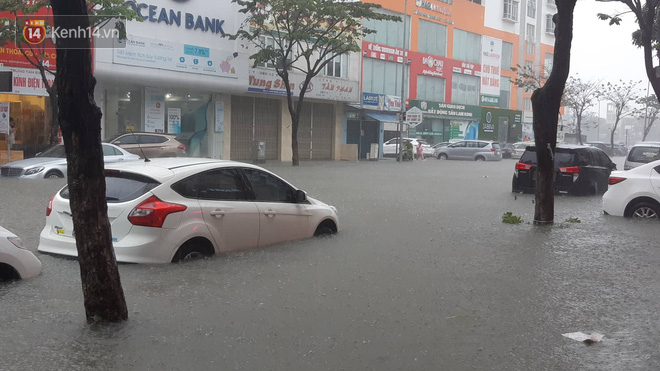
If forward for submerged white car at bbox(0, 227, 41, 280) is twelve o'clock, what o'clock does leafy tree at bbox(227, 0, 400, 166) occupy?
The leafy tree is roughly at 10 o'clock from the submerged white car.

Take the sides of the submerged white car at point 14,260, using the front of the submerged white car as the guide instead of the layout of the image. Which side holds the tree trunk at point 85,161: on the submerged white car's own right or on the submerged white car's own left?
on the submerged white car's own right

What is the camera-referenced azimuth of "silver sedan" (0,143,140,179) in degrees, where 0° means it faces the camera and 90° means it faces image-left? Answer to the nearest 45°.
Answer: approximately 45°

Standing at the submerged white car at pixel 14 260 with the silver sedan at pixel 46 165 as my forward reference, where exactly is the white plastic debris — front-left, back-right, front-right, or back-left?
back-right

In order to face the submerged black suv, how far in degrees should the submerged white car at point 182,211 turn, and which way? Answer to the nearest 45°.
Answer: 0° — it already faces it

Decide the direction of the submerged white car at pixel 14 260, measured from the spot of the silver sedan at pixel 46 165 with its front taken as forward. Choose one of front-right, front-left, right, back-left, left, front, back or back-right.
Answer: front-left

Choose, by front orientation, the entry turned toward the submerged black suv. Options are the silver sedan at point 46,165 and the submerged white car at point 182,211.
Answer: the submerged white car
